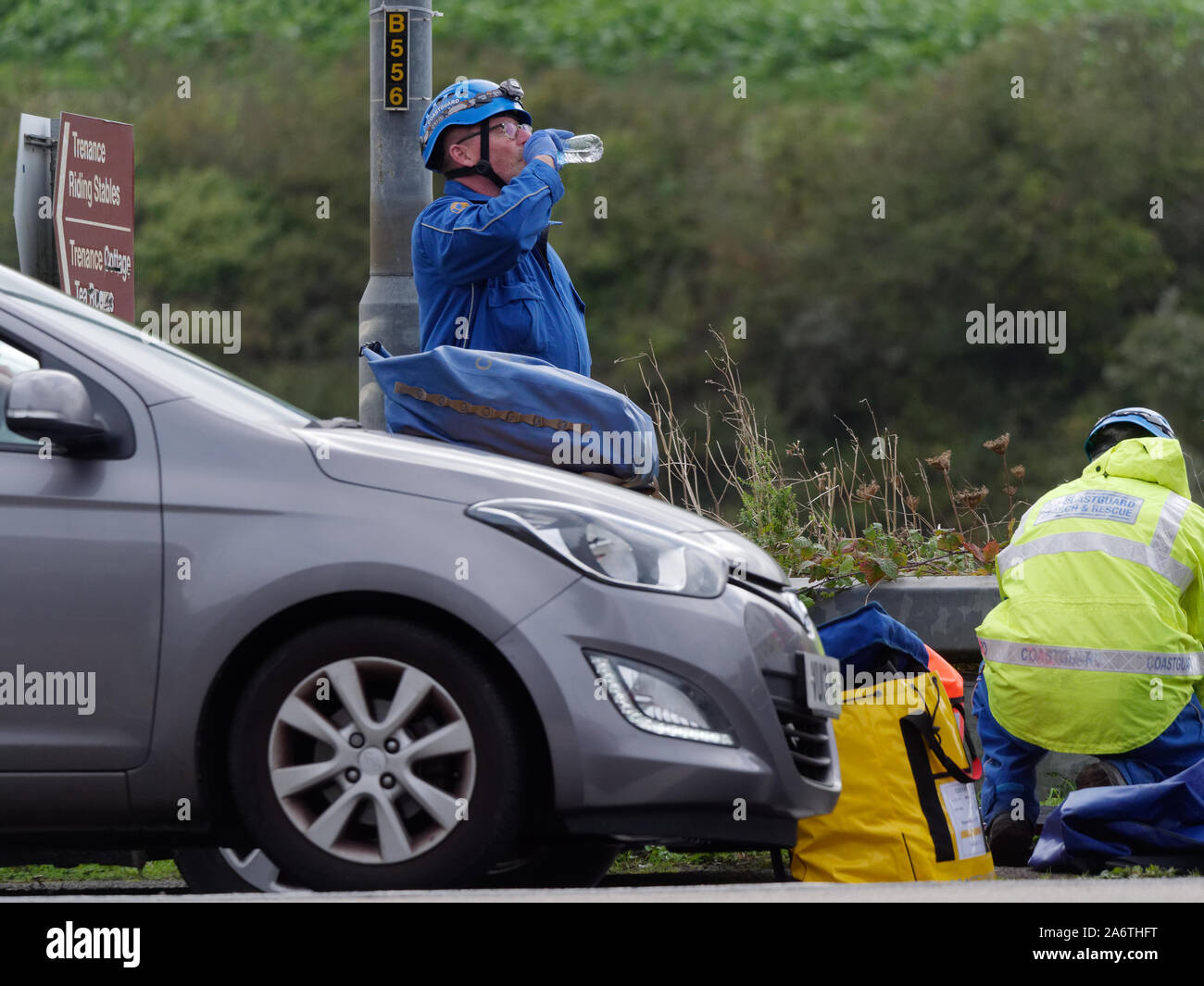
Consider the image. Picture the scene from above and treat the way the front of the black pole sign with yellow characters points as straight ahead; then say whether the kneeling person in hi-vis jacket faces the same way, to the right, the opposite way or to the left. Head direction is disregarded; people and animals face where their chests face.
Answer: the opposite way

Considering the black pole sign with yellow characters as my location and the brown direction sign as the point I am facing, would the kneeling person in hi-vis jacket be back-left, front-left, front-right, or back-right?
back-left

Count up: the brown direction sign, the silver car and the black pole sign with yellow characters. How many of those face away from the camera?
0

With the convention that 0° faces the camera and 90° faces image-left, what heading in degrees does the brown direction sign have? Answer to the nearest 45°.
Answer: approximately 315°

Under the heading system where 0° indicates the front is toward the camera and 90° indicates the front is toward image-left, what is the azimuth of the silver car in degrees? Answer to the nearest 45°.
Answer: approximately 270°

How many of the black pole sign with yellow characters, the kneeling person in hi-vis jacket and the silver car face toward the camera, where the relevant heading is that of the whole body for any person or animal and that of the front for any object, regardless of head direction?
1

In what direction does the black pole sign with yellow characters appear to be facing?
toward the camera

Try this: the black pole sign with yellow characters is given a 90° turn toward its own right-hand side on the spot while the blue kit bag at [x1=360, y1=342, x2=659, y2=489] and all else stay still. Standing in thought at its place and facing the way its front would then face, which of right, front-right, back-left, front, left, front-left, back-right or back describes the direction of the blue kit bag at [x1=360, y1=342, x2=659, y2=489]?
left

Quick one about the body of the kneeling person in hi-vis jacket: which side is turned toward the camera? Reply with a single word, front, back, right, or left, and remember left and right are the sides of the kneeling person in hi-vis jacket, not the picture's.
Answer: back

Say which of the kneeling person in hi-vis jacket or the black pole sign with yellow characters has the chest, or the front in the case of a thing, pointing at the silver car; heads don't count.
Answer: the black pole sign with yellow characters

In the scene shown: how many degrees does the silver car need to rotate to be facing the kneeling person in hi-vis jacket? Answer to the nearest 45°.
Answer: approximately 45° to its left

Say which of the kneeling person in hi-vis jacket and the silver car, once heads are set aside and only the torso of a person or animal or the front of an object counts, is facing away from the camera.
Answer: the kneeling person in hi-vis jacket

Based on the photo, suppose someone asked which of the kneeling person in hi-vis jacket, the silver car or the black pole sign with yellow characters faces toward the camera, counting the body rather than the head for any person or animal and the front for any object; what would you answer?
the black pole sign with yellow characters
